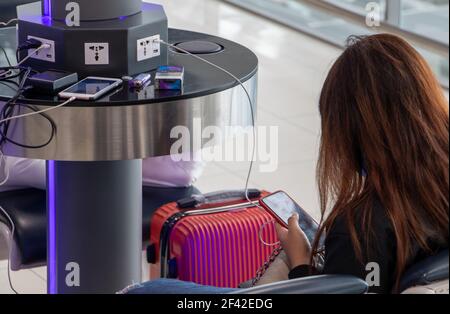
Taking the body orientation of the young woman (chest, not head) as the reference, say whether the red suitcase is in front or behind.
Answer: in front

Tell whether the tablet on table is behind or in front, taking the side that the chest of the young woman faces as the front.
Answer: in front

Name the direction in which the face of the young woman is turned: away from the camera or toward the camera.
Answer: away from the camera

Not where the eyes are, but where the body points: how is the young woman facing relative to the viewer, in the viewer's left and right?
facing away from the viewer and to the left of the viewer

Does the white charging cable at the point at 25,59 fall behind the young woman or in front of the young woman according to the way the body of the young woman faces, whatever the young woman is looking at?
in front
